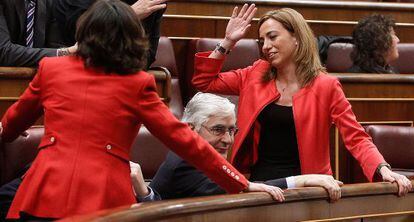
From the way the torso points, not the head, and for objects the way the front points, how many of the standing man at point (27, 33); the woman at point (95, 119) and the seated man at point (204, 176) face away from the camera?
1

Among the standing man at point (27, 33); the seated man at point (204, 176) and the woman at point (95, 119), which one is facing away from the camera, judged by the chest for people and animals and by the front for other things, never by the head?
the woman

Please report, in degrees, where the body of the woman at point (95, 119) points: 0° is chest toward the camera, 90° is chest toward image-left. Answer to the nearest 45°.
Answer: approximately 180°

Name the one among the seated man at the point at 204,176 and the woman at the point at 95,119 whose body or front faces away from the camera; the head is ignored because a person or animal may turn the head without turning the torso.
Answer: the woman

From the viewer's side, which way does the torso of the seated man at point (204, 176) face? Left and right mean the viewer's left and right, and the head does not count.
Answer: facing the viewer and to the right of the viewer
